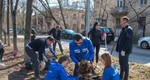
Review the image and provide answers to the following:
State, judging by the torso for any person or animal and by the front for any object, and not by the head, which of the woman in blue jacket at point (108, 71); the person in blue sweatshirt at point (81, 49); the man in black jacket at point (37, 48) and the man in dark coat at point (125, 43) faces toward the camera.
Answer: the person in blue sweatshirt

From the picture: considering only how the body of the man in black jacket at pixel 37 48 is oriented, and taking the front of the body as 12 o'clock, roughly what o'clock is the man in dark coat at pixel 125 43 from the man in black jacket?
The man in dark coat is roughly at 1 o'clock from the man in black jacket.

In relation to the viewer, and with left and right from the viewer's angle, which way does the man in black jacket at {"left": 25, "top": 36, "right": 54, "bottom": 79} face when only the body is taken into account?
facing to the right of the viewer

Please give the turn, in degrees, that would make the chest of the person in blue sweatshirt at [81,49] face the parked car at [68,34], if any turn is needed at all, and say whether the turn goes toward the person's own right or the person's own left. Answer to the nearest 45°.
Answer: approximately 180°

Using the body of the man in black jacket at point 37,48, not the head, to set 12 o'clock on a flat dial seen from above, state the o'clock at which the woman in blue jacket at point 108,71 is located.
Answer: The woman in blue jacket is roughly at 2 o'clock from the man in black jacket.

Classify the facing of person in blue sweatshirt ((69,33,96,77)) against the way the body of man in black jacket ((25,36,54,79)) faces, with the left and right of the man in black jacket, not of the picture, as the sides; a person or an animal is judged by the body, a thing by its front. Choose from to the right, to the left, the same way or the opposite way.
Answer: to the right

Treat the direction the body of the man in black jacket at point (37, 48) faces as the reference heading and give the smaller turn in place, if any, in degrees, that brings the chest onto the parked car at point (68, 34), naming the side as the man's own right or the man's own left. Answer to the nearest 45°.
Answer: approximately 90° to the man's own left

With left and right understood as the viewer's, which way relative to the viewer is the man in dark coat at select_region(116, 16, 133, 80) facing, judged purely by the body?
facing to the left of the viewer

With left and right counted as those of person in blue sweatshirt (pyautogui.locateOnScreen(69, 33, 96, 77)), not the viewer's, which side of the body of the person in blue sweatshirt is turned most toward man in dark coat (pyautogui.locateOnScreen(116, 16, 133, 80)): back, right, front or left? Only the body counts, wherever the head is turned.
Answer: left
